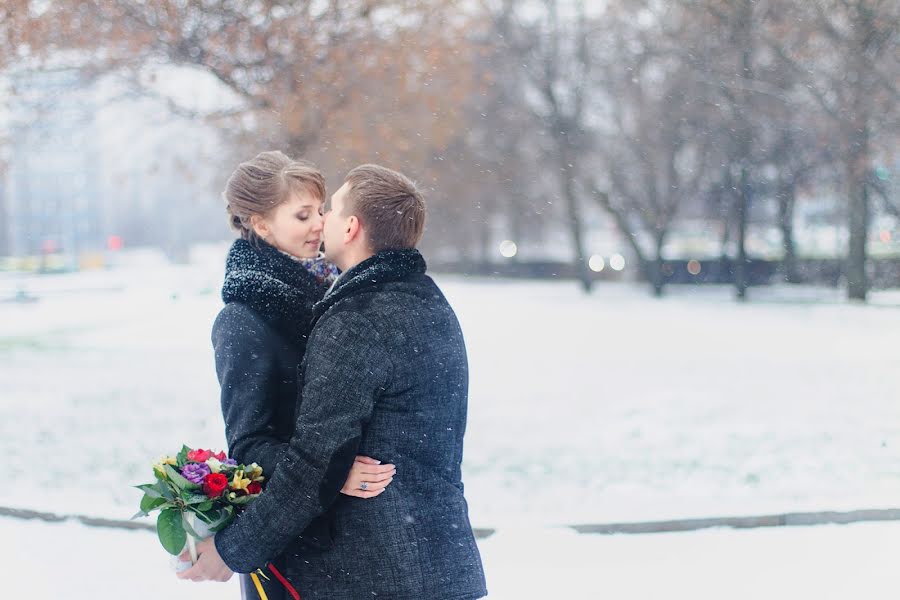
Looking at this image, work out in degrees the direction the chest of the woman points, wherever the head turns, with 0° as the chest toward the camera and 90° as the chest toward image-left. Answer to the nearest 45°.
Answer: approximately 270°
